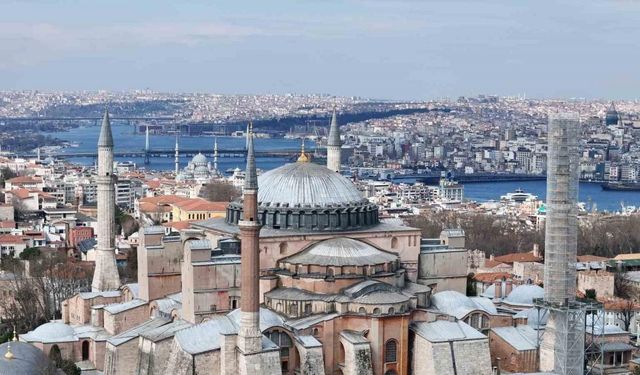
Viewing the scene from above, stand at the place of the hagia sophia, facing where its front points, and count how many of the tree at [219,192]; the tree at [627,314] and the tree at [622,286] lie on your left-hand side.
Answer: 0

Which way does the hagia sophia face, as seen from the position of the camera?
facing away from the viewer and to the left of the viewer

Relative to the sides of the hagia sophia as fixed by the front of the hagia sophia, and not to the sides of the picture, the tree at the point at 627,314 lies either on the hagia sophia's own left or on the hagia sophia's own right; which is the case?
on the hagia sophia's own right

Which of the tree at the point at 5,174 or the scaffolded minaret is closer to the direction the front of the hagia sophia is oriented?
the tree

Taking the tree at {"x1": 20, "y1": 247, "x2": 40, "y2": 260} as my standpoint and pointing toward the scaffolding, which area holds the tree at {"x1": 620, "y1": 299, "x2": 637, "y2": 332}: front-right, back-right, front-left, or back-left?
front-left

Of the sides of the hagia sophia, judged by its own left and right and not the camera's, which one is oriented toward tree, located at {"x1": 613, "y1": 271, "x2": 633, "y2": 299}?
right

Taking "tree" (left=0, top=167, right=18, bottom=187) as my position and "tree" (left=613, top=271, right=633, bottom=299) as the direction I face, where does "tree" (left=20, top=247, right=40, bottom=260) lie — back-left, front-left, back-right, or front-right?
front-right
